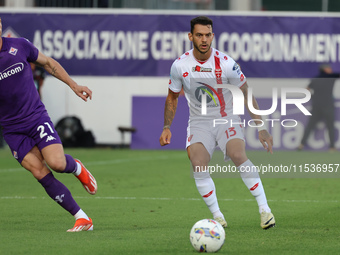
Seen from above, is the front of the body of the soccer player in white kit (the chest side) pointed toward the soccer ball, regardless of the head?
yes

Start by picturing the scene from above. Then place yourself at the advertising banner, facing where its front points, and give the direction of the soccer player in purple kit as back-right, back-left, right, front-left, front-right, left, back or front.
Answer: front

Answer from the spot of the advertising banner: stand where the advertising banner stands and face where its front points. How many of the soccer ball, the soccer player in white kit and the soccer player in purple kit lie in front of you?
3

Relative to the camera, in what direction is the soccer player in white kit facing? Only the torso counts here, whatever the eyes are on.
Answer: toward the camera

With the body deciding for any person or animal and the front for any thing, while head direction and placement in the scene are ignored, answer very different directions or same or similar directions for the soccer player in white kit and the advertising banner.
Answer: same or similar directions

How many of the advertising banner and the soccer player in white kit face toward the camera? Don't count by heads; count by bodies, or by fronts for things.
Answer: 2

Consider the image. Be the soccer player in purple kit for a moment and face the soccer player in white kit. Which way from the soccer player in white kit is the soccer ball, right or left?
right

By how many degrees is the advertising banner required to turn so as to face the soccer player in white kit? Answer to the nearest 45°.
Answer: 0° — it already faces them

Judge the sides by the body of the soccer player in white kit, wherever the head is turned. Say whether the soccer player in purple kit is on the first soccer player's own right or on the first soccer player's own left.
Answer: on the first soccer player's own right

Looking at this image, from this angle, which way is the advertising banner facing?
toward the camera

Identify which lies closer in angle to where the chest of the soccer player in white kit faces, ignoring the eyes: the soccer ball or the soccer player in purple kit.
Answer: the soccer ball

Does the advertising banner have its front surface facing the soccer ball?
yes
